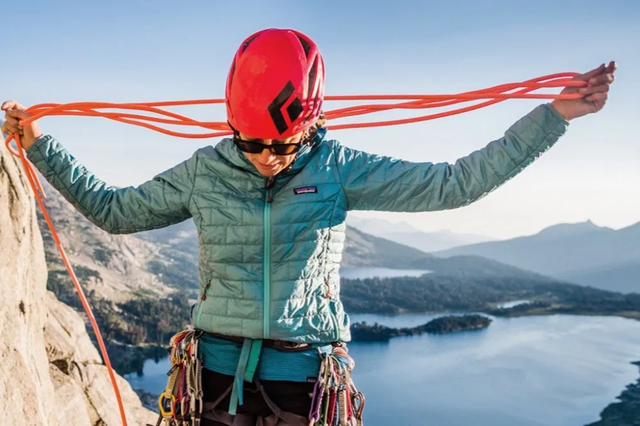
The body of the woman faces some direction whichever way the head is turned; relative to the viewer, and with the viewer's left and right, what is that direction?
facing the viewer

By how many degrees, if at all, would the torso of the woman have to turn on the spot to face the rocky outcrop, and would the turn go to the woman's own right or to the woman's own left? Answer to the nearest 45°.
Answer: approximately 135° to the woman's own right
